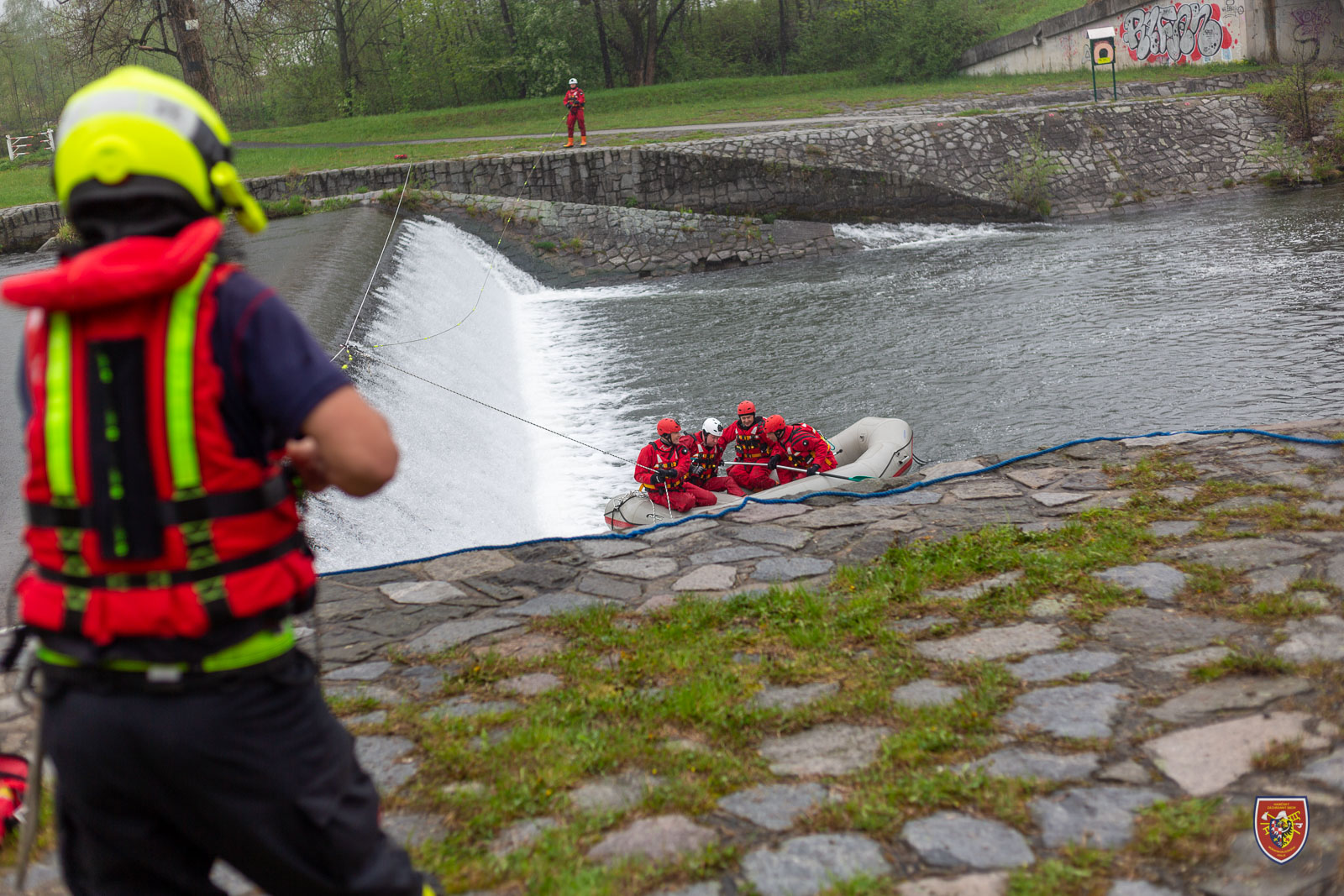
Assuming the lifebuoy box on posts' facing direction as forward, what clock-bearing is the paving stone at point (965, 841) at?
The paving stone is roughly at 12 o'clock from the lifebuoy box on posts.

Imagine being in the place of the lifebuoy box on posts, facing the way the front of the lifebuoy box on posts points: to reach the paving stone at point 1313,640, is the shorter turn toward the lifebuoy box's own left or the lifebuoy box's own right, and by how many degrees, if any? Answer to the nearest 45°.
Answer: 0° — it already faces it

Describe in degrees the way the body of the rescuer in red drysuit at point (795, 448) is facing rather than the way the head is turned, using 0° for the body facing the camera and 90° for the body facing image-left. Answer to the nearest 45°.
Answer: approximately 45°

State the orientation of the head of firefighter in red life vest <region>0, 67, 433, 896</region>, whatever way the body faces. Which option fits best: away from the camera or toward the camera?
away from the camera
